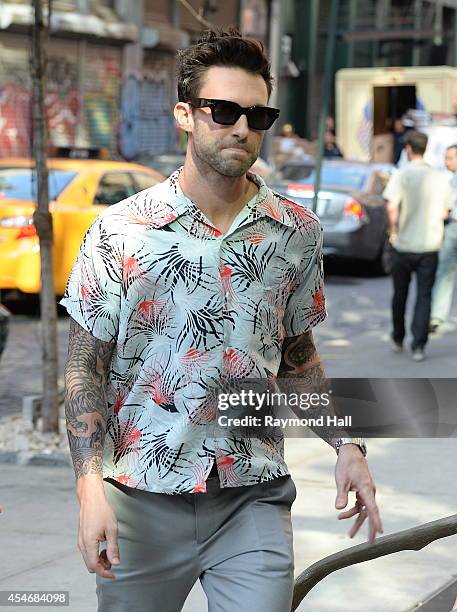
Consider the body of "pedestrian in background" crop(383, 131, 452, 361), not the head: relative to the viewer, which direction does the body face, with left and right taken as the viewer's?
facing away from the viewer

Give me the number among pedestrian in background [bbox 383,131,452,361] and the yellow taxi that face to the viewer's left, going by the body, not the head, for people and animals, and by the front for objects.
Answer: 0

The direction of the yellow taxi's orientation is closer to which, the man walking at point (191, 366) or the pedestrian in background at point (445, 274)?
the pedestrian in background

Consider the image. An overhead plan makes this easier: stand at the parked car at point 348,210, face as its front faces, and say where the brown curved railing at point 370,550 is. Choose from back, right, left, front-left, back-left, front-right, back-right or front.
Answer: back-right

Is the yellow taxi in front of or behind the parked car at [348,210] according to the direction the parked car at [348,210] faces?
behind

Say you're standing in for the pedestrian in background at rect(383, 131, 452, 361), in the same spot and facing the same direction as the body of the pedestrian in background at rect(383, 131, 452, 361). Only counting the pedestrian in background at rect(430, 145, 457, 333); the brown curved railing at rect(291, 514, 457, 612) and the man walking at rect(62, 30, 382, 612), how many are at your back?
2

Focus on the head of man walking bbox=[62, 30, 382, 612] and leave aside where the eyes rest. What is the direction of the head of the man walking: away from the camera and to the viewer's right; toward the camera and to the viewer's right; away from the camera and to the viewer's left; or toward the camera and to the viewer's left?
toward the camera and to the viewer's right

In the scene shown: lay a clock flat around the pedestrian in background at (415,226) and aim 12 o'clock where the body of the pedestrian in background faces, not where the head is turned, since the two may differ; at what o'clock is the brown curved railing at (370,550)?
The brown curved railing is roughly at 6 o'clock from the pedestrian in background.

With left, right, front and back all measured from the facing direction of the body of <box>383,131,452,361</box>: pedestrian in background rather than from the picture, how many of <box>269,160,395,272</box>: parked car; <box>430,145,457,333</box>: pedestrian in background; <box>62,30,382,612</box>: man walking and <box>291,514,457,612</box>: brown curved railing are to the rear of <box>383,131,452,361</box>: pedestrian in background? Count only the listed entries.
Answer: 2

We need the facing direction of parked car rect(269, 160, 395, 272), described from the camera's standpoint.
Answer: facing away from the viewer and to the right of the viewer

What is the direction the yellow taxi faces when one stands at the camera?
facing away from the viewer and to the right of the viewer

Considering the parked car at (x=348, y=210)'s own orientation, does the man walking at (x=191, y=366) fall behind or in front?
behind
